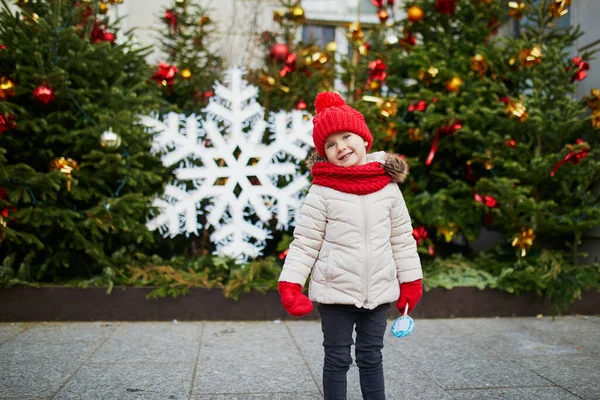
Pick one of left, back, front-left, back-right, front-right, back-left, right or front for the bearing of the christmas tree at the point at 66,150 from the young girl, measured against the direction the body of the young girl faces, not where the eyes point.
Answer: back-right

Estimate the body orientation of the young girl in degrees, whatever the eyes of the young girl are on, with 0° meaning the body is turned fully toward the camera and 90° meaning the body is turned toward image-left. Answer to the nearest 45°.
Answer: approximately 0°

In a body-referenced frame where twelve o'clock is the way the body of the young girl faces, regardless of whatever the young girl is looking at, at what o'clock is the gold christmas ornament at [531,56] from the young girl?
The gold christmas ornament is roughly at 7 o'clock from the young girl.

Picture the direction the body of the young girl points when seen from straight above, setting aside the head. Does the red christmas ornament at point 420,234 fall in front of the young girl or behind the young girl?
behind

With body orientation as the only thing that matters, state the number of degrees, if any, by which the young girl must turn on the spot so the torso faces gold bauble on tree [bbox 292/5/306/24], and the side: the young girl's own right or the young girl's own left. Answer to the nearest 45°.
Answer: approximately 180°

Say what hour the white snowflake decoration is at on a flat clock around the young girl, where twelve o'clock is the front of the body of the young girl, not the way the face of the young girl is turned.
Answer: The white snowflake decoration is roughly at 5 o'clock from the young girl.

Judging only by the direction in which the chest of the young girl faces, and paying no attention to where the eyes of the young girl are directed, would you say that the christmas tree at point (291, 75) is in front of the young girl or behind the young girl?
behind

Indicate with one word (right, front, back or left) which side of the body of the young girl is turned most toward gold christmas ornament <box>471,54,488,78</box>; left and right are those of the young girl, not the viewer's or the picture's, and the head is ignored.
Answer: back

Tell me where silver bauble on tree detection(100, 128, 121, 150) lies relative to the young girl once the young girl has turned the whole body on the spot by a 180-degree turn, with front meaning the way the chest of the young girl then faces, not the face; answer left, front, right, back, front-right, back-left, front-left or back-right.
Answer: front-left

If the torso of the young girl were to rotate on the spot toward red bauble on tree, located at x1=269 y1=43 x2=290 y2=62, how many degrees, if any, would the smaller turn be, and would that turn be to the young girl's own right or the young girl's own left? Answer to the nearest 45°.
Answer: approximately 180°

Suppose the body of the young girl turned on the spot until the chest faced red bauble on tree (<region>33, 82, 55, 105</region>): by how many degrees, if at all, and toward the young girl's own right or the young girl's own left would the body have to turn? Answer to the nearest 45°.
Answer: approximately 135° to the young girl's own right

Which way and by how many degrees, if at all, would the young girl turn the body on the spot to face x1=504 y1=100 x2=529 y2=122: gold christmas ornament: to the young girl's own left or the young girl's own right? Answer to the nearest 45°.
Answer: approximately 135° to the young girl's own left
